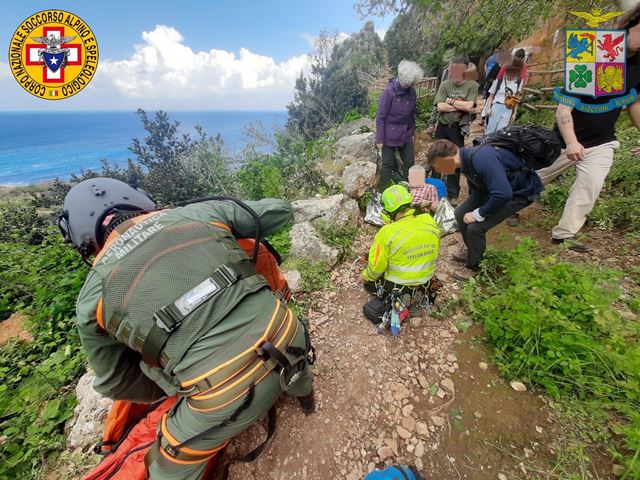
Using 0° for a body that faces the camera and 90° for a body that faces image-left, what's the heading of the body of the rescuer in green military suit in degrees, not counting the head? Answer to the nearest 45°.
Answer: approximately 135°

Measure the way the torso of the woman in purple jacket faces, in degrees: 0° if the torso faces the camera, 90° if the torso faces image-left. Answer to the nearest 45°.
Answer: approximately 315°

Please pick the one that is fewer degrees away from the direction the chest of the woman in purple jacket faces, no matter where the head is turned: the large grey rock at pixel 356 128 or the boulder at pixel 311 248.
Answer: the boulder

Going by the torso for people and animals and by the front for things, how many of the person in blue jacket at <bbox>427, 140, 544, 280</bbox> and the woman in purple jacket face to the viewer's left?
1

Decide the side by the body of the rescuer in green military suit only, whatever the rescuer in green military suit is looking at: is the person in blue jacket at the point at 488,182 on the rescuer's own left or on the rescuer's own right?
on the rescuer's own right

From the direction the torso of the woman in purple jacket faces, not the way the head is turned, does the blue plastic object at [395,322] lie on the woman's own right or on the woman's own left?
on the woman's own right

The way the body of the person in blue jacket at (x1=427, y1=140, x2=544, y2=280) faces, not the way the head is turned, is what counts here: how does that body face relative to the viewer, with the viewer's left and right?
facing to the left of the viewer
